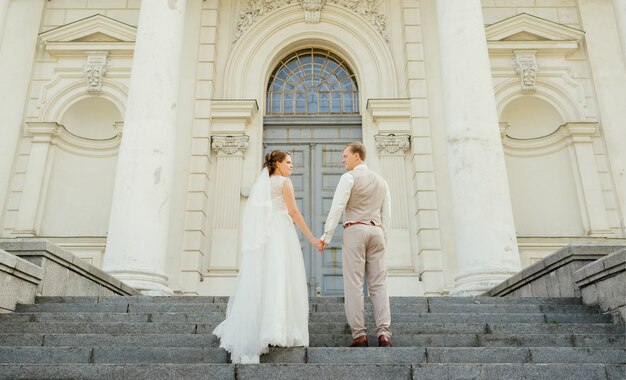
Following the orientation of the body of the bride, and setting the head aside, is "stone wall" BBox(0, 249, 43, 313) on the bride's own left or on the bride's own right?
on the bride's own left

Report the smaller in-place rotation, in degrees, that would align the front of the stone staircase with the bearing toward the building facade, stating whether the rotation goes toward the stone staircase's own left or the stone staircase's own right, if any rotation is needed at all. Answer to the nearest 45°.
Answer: approximately 180°

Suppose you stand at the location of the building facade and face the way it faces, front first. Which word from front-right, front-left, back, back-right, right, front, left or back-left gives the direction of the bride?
front

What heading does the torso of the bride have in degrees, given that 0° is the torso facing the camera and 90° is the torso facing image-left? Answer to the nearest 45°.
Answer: approximately 225°

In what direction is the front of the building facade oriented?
toward the camera

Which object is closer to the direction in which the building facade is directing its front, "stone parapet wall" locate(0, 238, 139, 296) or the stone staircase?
the stone staircase

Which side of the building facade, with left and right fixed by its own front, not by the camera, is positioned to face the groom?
front

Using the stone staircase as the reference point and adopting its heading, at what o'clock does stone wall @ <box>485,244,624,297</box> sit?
The stone wall is roughly at 8 o'clock from the stone staircase.

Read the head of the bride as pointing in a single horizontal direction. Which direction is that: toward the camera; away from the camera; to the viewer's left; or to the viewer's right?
to the viewer's right

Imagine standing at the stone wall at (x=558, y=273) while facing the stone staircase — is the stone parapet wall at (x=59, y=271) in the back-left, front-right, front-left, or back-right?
front-right

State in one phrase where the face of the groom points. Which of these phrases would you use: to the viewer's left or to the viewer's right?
to the viewer's left

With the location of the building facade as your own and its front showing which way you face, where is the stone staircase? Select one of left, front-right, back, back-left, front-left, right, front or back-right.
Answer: front

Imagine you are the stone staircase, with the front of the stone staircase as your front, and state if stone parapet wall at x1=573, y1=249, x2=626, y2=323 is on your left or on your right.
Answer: on your left

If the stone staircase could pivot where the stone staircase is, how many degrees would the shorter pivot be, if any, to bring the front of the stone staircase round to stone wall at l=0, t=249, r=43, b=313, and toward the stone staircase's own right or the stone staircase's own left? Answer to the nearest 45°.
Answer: approximately 90° to the stone staircase's own right

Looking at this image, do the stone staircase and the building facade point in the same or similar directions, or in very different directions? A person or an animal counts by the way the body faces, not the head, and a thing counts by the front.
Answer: same or similar directions
